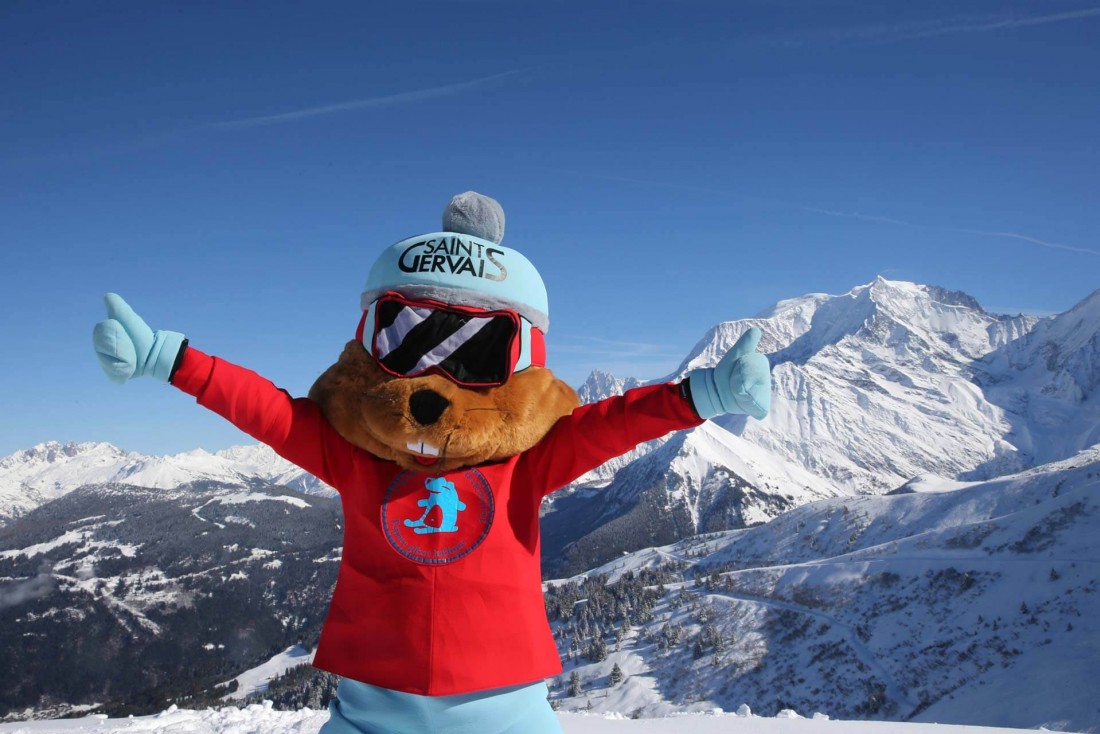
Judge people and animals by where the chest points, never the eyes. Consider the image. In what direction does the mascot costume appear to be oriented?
toward the camera
